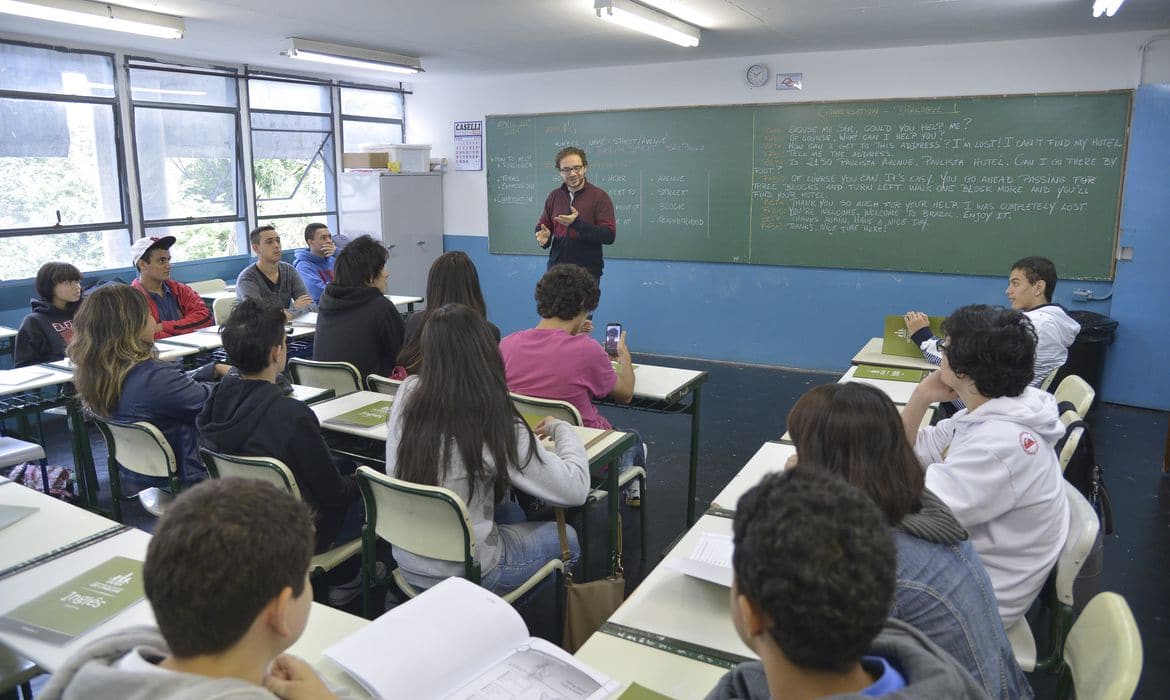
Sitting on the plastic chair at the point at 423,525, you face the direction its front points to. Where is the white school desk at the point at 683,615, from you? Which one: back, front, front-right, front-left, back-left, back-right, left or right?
right

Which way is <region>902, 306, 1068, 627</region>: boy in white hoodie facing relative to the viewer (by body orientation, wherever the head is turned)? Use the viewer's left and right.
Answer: facing away from the viewer and to the left of the viewer

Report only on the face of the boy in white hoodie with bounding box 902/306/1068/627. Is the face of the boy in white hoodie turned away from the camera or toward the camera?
away from the camera

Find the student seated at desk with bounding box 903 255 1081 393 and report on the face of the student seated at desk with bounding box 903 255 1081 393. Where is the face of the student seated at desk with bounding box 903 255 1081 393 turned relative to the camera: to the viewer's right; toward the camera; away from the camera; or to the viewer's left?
to the viewer's left

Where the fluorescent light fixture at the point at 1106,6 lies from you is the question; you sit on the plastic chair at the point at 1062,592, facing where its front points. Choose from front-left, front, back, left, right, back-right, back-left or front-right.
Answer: right

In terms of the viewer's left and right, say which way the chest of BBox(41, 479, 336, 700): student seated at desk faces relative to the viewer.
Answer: facing away from the viewer and to the right of the viewer

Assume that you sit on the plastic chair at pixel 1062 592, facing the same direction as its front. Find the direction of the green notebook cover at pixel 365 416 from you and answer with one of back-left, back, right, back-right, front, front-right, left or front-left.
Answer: front

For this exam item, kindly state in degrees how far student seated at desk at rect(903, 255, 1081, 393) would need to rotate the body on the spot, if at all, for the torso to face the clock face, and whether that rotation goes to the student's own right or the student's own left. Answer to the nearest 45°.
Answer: approximately 45° to the student's own right

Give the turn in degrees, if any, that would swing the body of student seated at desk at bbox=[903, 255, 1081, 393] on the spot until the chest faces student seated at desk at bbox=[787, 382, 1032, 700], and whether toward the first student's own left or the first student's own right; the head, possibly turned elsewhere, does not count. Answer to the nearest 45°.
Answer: approximately 90° to the first student's own left

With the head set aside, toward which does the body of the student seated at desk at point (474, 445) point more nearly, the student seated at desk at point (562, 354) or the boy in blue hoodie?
the student seated at desk

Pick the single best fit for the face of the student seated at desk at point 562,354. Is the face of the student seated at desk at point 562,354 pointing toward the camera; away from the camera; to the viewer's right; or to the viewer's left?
away from the camera

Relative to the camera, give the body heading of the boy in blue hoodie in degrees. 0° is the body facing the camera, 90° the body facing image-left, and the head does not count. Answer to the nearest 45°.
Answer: approximately 315°

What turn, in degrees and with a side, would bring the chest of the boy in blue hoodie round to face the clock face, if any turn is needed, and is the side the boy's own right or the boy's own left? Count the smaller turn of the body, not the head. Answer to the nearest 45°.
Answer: approximately 45° to the boy's own left

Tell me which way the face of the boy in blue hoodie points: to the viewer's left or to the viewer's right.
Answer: to the viewer's right

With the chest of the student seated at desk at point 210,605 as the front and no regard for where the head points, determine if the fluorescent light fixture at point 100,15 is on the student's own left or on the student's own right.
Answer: on the student's own left

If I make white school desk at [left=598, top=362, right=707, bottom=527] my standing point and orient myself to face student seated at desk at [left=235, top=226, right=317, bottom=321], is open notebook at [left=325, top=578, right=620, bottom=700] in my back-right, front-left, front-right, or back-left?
back-left
